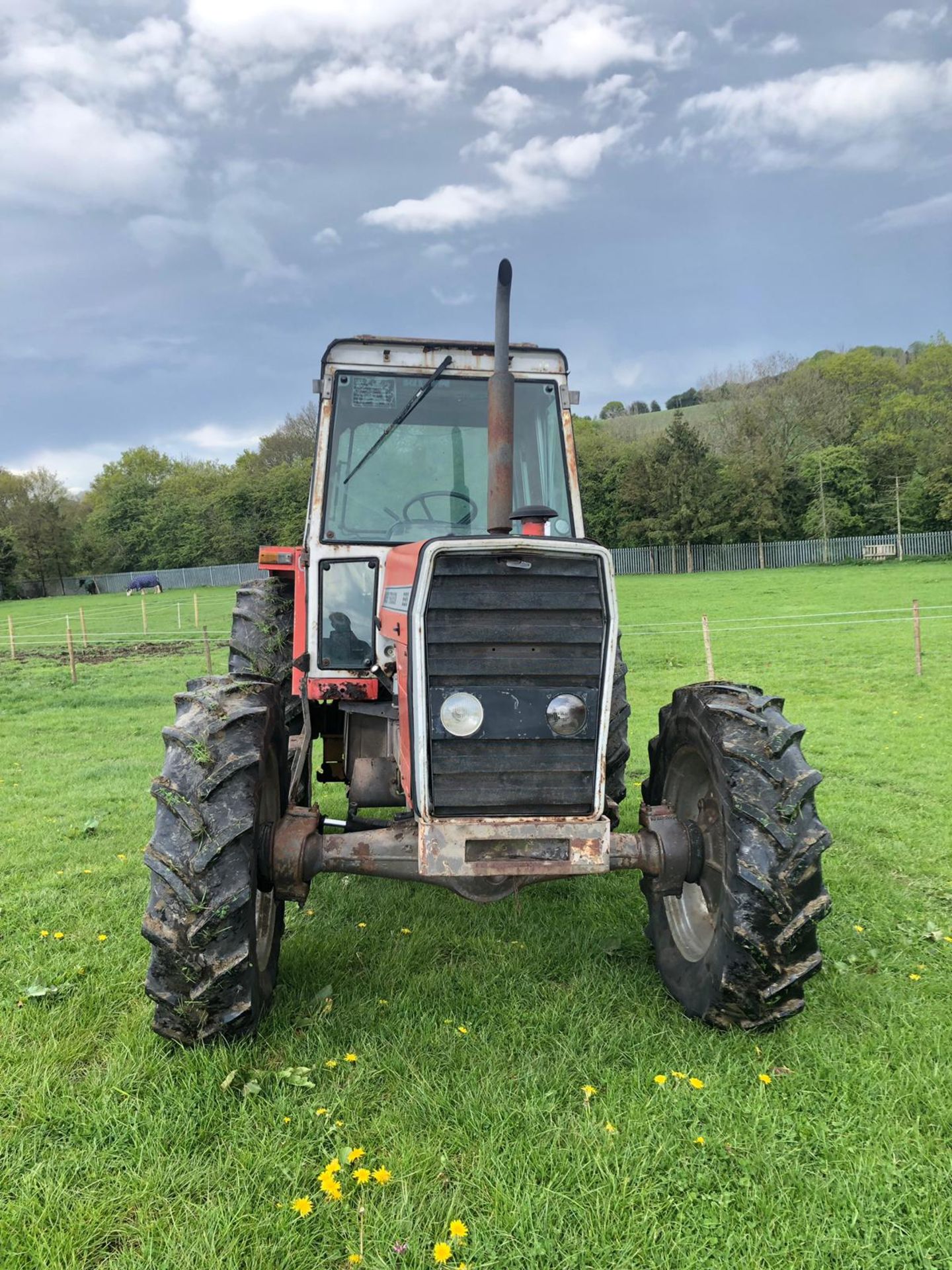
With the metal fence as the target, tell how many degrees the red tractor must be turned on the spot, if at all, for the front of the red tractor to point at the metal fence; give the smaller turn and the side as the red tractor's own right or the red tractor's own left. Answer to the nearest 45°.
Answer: approximately 180°

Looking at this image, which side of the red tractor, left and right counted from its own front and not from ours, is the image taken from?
front
